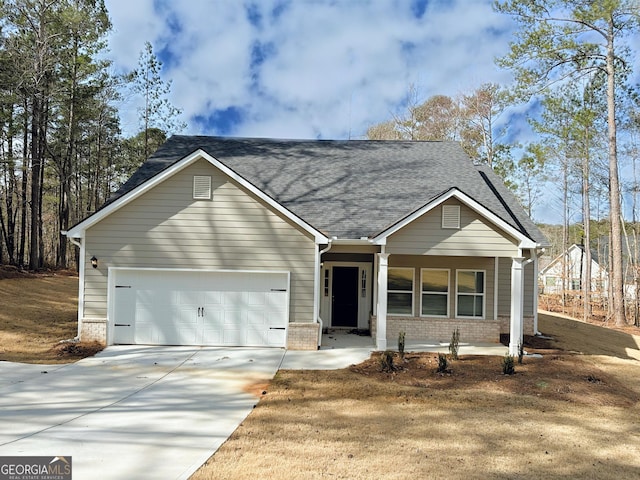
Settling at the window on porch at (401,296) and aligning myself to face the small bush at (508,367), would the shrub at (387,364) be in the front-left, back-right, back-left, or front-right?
front-right

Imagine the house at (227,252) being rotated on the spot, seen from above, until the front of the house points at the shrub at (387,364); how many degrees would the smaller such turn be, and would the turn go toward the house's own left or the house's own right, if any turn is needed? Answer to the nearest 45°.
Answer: approximately 45° to the house's own left

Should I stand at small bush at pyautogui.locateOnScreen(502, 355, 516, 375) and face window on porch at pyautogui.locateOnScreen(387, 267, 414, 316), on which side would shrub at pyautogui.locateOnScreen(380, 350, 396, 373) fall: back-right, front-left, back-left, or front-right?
front-left

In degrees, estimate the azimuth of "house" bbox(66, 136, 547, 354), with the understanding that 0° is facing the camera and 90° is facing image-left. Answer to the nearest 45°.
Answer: approximately 0°
